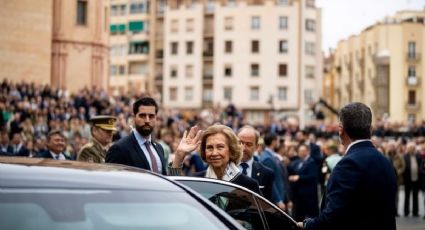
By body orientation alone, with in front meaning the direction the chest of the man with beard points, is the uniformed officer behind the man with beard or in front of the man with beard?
behind

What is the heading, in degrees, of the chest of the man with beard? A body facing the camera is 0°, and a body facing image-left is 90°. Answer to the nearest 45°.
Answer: approximately 315°

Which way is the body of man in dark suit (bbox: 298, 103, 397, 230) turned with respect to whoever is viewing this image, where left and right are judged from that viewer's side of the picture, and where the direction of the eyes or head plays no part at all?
facing away from the viewer and to the left of the viewer
